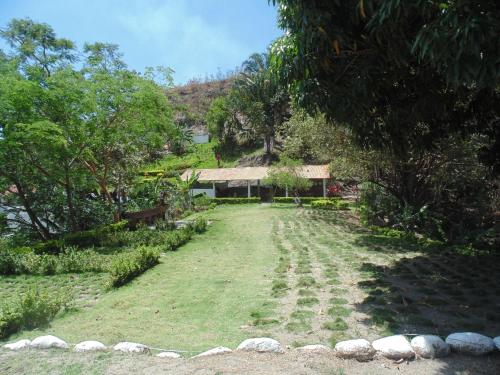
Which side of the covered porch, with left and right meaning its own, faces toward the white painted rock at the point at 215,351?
front

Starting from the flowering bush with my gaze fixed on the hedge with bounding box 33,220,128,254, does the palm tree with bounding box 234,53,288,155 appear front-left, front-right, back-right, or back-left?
back-right

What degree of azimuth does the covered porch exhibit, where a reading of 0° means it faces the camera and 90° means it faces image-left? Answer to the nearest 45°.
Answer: approximately 0°

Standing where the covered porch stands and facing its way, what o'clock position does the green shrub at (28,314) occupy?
The green shrub is roughly at 12 o'clock from the covered porch.

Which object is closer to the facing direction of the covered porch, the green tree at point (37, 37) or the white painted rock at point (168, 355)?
the white painted rock

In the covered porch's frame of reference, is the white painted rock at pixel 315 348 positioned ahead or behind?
ahead

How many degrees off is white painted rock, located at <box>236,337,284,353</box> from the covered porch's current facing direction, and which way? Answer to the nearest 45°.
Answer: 0° — it already faces it

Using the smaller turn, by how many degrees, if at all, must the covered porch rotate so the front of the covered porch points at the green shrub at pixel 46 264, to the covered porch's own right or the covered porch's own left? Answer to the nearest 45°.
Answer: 0° — it already faces it

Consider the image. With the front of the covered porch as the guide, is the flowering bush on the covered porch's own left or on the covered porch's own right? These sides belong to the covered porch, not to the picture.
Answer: on the covered porch's own left

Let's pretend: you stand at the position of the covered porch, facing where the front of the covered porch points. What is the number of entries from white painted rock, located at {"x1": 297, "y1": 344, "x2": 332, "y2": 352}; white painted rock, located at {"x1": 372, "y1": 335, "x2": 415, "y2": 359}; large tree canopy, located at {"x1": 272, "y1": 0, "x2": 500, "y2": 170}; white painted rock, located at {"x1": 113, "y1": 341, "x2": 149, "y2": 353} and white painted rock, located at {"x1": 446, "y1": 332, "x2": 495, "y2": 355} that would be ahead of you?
5

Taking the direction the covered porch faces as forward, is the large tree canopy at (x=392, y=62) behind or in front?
in front

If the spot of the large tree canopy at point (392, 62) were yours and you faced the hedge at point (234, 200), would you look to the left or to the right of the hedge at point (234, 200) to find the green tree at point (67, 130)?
left

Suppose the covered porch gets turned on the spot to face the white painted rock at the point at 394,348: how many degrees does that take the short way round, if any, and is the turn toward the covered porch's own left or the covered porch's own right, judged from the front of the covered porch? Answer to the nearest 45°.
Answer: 0° — it already faces it

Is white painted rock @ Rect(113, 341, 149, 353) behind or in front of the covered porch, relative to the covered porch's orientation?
in front
